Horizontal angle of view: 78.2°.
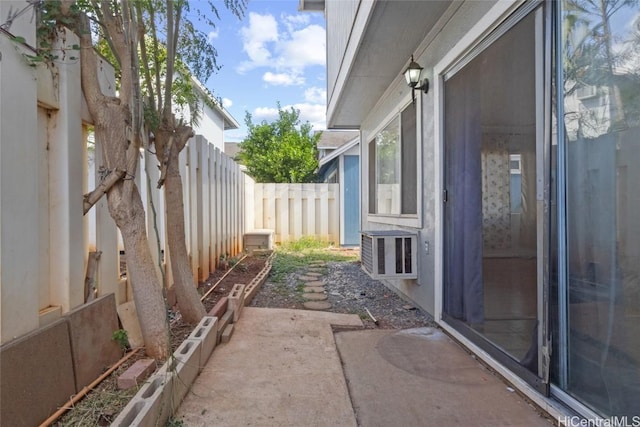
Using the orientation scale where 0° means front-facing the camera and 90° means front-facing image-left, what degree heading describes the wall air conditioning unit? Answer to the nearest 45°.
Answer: approximately 90°

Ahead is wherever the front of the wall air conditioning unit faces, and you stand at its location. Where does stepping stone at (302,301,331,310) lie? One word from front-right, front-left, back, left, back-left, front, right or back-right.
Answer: front

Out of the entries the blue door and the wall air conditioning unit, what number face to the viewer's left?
1

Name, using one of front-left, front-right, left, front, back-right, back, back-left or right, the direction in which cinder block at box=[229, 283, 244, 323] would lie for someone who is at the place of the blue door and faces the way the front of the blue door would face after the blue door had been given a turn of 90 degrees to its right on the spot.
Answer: left

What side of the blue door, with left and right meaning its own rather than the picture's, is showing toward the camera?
front

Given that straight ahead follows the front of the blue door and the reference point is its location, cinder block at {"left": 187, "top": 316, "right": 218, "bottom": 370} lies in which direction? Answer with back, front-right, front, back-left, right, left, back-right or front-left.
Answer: front

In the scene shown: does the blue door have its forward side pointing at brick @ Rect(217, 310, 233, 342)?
yes

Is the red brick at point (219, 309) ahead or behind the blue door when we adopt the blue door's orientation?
ahead

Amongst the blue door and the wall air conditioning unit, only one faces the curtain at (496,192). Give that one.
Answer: the blue door

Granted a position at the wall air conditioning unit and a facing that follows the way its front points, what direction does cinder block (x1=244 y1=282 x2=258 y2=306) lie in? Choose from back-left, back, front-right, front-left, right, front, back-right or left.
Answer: front

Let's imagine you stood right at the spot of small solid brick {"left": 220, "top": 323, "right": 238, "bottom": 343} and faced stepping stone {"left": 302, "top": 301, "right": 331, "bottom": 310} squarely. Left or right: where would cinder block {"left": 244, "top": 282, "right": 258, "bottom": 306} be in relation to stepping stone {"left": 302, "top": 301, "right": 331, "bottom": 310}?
left

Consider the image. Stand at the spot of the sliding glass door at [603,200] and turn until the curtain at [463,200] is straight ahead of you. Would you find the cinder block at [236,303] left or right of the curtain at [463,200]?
left

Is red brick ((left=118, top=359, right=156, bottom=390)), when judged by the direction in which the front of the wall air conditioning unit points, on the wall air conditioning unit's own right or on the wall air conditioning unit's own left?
on the wall air conditioning unit's own left

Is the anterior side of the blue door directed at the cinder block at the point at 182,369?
yes
